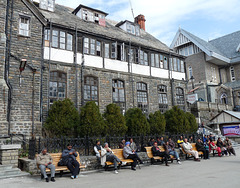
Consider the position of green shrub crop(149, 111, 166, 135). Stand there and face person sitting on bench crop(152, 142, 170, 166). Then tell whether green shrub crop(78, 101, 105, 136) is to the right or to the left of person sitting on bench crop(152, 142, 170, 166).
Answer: right

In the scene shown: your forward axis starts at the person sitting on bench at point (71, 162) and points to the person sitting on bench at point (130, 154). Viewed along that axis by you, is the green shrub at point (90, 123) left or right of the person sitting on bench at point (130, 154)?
left

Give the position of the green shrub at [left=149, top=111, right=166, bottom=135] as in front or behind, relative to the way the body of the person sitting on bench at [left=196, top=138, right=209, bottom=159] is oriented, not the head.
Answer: behind

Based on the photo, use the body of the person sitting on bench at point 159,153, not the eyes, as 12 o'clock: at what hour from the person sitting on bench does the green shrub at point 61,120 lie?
The green shrub is roughly at 5 o'clock from the person sitting on bench.

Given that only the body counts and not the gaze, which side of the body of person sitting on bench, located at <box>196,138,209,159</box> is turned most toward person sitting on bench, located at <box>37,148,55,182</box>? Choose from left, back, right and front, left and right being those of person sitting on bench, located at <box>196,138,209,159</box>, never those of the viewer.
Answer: right

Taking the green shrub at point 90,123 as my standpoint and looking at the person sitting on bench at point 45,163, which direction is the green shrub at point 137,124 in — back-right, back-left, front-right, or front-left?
back-left

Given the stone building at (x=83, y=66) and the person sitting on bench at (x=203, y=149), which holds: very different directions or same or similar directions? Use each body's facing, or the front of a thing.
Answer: same or similar directions

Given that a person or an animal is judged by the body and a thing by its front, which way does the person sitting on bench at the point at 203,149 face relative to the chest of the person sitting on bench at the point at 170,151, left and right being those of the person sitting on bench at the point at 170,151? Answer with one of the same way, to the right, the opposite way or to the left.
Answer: the same way

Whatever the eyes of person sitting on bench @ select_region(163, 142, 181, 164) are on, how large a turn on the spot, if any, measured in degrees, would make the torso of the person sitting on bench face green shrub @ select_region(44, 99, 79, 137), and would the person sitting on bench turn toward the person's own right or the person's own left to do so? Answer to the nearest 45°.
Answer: approximately 135° to the person's own right

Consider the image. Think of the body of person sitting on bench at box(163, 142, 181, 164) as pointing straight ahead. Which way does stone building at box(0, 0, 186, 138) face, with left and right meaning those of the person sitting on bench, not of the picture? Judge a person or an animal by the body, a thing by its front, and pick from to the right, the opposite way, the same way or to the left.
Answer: the same way

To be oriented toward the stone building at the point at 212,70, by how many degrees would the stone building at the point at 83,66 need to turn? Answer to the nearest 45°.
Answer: approximately 90° to its left

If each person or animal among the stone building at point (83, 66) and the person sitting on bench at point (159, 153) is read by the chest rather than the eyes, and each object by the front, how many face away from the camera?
0

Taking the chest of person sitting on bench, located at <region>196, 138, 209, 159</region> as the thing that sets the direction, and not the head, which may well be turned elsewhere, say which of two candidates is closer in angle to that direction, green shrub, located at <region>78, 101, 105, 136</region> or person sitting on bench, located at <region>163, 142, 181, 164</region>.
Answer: the person sitting on bench

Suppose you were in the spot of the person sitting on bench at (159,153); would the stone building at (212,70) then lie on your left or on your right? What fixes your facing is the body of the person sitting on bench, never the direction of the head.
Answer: on your left

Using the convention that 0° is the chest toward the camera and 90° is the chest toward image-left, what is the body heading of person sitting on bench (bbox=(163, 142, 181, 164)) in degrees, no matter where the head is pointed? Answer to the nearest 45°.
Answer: approximately 315°

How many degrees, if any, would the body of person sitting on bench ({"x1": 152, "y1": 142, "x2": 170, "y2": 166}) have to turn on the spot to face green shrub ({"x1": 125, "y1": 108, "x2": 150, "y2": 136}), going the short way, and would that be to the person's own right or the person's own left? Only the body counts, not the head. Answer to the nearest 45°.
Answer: approximately 135° to the person's own left

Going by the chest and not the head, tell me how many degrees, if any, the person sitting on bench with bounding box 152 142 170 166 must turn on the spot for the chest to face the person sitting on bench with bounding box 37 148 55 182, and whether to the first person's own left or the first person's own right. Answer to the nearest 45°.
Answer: approximately 90° to the first person's own right

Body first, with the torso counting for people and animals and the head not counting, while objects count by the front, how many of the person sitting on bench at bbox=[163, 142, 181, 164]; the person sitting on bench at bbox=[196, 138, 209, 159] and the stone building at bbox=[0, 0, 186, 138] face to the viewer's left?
0

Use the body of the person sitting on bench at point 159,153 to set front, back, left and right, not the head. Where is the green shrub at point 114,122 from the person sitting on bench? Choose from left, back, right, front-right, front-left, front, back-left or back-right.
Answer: back

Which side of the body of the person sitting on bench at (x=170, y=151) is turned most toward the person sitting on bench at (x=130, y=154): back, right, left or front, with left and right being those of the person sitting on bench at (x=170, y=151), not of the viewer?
right
